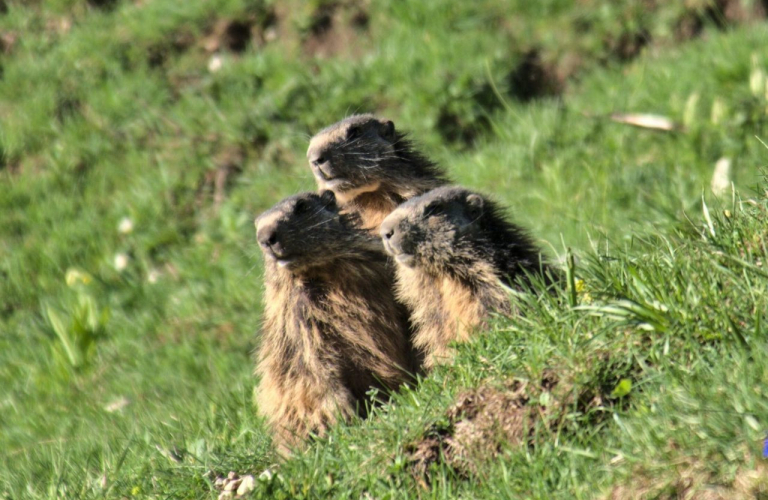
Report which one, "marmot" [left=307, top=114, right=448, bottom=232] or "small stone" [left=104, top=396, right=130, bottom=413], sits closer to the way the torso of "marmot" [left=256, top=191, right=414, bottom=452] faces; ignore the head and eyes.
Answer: the small stone

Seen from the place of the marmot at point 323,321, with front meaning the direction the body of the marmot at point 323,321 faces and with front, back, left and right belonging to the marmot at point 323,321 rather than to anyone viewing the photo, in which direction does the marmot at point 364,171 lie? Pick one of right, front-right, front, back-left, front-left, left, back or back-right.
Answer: back

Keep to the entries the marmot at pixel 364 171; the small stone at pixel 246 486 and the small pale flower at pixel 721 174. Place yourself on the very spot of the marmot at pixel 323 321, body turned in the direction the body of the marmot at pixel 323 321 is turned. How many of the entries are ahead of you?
1

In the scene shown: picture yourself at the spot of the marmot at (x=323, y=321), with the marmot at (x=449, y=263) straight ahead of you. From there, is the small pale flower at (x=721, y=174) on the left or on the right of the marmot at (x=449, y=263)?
left

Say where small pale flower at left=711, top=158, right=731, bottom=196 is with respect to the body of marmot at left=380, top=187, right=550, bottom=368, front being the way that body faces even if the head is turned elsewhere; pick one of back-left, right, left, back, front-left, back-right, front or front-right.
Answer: back

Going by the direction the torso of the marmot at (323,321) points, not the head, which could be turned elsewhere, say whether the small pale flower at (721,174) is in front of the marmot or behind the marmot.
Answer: behind

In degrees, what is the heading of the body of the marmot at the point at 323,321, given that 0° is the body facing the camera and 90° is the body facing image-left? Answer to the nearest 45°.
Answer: approximately 45°

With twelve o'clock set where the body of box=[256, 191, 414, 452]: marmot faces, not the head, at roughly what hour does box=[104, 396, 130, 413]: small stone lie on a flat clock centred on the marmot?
The small stone is roughly at 3 o'clock from the marmot.

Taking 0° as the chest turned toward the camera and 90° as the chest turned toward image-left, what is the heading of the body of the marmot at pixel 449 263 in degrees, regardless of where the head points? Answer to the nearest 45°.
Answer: approximately 45°

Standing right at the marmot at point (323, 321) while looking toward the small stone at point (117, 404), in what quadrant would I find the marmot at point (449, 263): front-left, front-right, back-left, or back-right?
back-right

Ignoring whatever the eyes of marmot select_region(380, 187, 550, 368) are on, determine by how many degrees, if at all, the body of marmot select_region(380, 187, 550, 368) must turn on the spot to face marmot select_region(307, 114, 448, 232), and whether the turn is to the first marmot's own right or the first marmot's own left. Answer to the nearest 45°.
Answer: approximately 135° to the first marmot's own right

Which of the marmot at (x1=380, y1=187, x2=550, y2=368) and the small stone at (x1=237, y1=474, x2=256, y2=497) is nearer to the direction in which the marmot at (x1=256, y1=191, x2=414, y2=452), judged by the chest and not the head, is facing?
the small stone
